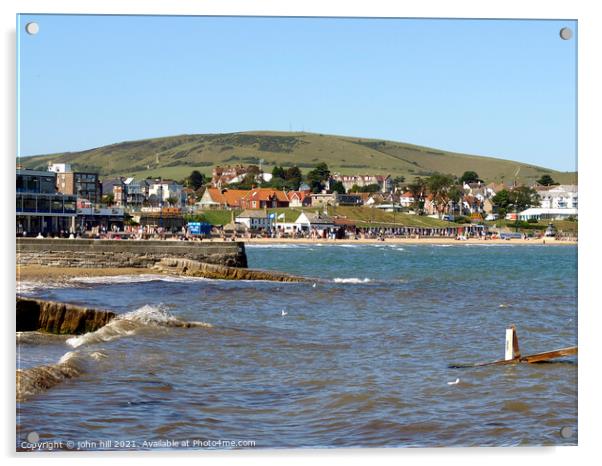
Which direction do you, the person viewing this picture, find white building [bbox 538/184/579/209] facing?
facing the viewer

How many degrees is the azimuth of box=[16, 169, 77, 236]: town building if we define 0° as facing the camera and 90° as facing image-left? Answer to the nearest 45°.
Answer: approximately 0°

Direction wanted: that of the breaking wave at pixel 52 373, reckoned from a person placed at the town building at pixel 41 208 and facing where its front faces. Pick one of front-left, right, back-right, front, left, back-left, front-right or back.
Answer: front

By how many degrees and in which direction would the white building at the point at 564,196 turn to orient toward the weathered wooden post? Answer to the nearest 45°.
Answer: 0° — it already faces it

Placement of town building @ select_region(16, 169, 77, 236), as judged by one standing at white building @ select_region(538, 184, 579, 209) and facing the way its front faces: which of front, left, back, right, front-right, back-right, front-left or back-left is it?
right

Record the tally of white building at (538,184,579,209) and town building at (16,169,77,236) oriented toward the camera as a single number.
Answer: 2

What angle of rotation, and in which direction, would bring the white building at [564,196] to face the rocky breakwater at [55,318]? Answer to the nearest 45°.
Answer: approximately 45° to its right
